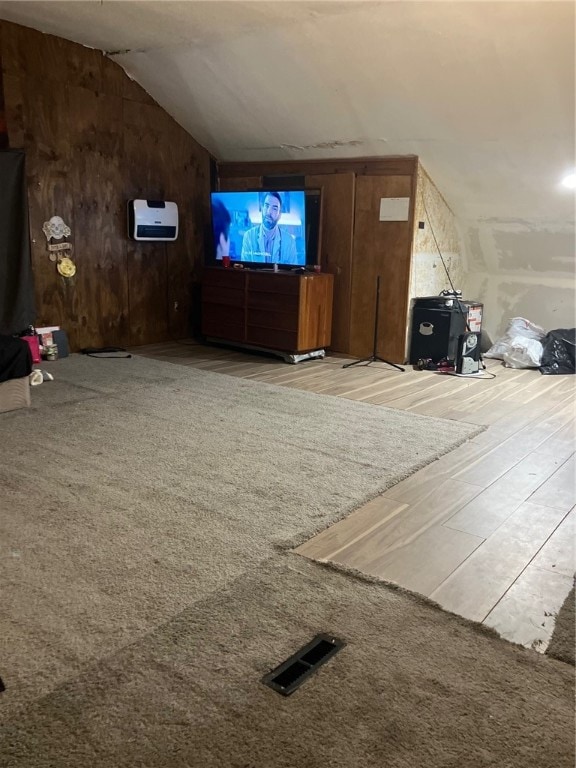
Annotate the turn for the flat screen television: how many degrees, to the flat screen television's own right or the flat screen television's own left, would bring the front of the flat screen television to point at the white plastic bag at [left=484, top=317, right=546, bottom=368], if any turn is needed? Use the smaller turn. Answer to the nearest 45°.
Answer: approximately 135° to the flat screen television's own left

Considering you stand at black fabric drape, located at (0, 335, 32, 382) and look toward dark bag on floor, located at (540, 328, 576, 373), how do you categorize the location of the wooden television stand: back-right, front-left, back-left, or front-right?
front-left

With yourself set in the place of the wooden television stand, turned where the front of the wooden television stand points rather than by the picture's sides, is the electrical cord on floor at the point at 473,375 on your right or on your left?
on your left

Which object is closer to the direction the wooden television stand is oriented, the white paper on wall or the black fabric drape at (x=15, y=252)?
the black fabric drape

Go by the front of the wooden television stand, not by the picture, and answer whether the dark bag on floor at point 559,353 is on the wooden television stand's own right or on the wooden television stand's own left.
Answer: on the wooden television stand's own left

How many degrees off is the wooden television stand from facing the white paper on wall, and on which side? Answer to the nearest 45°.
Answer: approximately 135° to its left

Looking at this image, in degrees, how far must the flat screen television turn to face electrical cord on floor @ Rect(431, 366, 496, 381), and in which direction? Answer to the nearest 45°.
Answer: approximately 90° to its left

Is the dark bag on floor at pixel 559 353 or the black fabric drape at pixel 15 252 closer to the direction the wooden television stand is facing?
the black fabric drape

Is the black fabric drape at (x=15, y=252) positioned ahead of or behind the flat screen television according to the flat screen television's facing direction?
ahead
